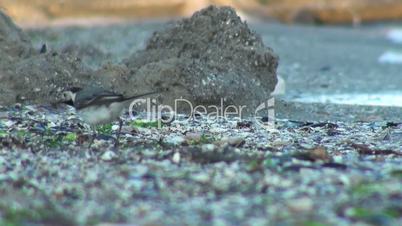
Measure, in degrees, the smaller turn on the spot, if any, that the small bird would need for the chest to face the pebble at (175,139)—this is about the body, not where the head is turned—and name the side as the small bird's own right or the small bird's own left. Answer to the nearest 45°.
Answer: approximately 180°

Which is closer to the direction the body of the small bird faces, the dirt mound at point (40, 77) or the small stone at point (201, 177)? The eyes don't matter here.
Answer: the dirt mound

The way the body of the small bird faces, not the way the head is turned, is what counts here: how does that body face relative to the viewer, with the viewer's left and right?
facing to the left of the viewer

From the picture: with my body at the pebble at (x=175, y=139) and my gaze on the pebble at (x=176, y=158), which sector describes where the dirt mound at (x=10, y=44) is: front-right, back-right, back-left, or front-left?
back-right

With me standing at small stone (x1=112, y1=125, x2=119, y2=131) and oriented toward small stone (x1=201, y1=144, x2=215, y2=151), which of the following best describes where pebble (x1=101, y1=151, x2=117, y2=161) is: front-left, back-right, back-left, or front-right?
front-right

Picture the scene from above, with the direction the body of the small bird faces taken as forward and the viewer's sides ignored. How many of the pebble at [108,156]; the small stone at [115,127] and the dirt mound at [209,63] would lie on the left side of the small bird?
1

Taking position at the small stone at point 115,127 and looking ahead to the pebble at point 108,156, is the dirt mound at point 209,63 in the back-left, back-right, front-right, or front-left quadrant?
back-left

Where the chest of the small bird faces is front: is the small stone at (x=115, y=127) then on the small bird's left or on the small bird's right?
on the small bird's right

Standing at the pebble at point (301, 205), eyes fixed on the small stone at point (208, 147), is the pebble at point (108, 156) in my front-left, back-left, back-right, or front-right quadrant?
front-left
